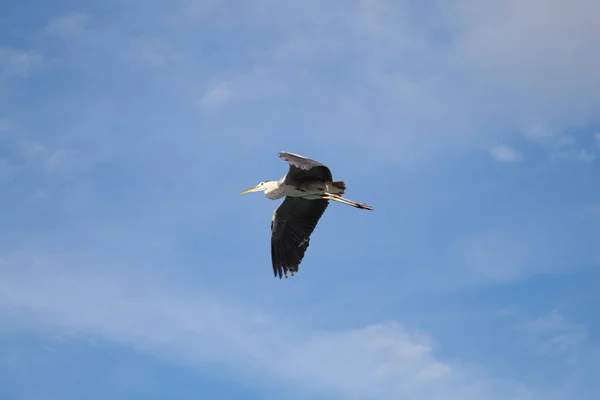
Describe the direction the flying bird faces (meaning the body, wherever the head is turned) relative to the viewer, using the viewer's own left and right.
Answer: facing to the left of the viewer
